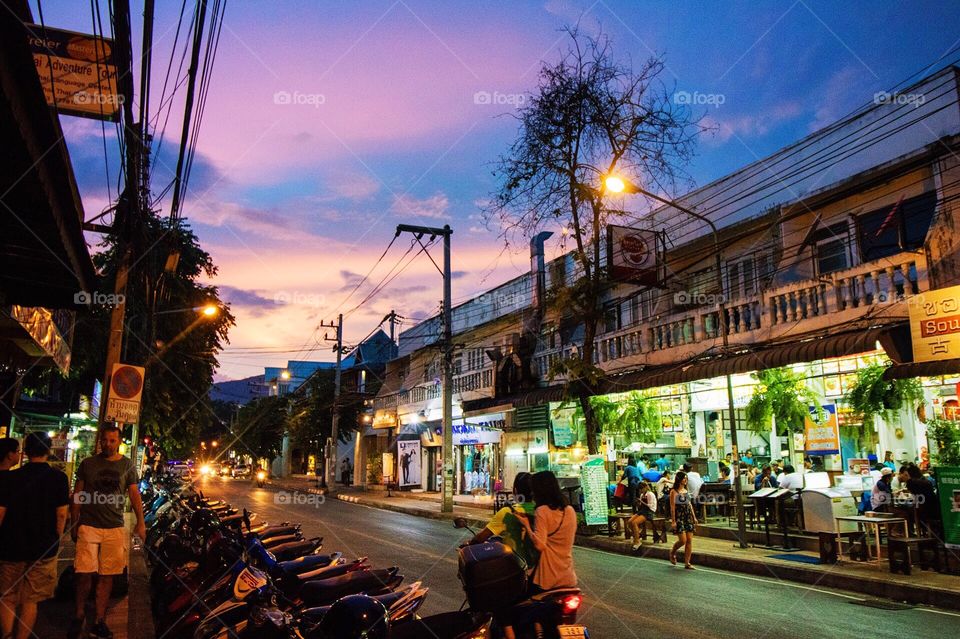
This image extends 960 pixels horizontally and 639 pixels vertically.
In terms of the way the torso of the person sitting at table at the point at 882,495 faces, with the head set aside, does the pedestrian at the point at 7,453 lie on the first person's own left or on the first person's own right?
on the first person's own right

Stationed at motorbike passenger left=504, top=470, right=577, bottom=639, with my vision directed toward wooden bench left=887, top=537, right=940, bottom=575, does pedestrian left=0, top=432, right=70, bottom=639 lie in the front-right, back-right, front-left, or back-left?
back-left

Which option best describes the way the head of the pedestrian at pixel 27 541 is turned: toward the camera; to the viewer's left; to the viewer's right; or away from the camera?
away from the camera

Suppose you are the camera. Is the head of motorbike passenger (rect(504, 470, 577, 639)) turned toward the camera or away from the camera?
away from the camera

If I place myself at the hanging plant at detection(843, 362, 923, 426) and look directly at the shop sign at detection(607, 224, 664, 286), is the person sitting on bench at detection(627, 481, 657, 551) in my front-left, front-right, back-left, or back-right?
front-left

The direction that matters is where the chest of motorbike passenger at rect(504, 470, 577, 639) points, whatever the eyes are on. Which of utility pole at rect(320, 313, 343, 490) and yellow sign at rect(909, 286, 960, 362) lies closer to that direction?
the utility pole

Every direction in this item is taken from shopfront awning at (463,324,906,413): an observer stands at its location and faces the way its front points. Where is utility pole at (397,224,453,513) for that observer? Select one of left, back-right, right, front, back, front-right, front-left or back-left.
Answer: right

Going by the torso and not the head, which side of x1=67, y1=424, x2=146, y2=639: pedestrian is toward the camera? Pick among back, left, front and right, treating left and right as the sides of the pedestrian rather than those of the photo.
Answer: front

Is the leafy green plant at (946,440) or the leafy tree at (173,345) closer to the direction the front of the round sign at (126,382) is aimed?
the leafy green plant

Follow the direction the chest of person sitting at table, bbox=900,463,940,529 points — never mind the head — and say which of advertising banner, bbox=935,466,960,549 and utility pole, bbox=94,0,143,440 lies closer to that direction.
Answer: the utility pole

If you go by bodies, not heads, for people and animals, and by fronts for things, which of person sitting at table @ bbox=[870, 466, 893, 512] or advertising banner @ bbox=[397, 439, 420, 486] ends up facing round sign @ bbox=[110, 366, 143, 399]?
the advertising banner

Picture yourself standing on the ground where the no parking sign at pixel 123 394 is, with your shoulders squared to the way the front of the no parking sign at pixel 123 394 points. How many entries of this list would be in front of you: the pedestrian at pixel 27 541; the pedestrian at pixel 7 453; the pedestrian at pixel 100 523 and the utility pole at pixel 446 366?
3

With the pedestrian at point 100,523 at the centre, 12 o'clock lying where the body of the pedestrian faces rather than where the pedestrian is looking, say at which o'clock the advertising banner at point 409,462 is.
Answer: The advertising banner is roughly at 7 o'clock from the pedestrian.

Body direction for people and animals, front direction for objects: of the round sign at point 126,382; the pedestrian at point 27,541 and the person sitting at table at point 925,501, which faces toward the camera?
the round sign

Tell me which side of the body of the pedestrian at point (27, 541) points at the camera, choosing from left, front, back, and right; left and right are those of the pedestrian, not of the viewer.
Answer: back

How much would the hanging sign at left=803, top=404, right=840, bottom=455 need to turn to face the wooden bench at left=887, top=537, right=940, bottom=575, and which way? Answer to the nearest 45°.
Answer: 0° — it already faces it
